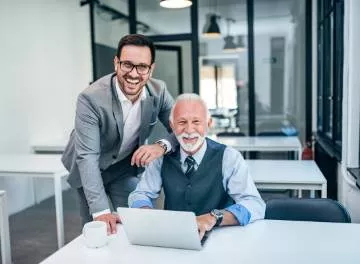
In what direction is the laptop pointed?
away from the camera

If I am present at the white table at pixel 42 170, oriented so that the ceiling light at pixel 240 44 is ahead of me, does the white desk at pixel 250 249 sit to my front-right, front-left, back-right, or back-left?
back-right

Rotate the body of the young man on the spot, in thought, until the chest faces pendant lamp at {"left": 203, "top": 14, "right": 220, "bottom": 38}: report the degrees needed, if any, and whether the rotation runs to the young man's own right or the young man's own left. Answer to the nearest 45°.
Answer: approximately 135° to the young man's own left

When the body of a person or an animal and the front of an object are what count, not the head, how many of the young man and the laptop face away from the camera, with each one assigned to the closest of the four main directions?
1

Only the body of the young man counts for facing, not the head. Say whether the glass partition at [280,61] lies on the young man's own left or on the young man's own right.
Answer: on the young man's own left

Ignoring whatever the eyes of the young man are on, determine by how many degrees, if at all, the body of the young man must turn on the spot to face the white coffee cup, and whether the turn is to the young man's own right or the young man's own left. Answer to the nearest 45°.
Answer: approximately 45° to the young man's own right

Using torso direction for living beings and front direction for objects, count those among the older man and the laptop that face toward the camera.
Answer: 1

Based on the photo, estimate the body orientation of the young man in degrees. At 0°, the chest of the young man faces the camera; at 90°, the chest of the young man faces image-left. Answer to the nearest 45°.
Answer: approximately 315°

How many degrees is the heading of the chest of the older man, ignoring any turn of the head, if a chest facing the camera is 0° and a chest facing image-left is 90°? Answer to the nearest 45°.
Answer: approximately 0°
